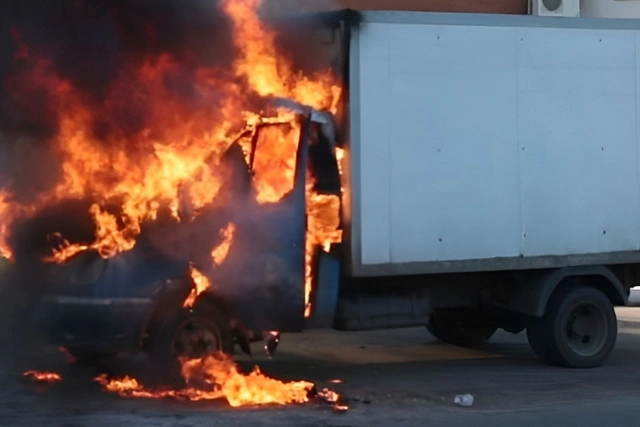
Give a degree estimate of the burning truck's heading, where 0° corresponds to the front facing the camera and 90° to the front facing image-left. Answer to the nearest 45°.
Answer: approximately 45°
